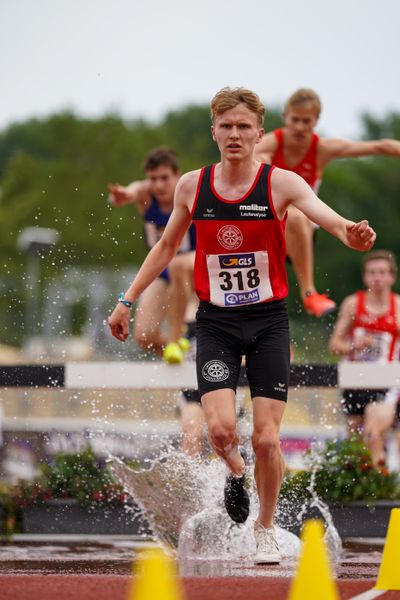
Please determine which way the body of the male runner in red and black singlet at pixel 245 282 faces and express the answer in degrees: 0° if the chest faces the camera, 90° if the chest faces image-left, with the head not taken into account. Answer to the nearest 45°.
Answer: approximately 0°

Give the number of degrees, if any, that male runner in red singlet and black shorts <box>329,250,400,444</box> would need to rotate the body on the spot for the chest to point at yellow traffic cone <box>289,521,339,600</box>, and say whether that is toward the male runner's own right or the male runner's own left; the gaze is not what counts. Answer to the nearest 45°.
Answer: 0° — they already face it

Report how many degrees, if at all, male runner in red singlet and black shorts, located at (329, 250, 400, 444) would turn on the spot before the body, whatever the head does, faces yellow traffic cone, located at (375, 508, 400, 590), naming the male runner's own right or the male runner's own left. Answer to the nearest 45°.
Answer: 0° — they already face it

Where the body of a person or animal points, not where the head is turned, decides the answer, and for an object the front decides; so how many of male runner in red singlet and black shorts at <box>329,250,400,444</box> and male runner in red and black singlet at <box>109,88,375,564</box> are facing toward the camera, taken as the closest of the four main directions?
2

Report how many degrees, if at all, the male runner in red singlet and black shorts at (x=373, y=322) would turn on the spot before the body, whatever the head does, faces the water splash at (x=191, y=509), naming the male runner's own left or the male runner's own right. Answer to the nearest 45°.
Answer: approximately 45° to the male runner's own right

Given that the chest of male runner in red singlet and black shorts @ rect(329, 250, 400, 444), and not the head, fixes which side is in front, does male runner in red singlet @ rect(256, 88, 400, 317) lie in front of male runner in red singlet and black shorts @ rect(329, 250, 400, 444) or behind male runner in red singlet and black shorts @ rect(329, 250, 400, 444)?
in front

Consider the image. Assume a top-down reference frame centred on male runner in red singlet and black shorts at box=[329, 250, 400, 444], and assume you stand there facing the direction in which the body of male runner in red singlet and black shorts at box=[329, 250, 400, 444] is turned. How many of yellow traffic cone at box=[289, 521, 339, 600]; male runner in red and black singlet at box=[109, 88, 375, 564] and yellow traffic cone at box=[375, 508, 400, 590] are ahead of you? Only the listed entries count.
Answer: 3

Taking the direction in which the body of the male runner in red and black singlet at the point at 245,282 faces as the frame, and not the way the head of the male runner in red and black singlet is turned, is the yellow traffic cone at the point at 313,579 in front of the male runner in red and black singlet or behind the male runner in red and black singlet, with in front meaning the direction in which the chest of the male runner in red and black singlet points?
in front

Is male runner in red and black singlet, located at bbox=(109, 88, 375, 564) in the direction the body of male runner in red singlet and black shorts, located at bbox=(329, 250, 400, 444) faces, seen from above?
yes
